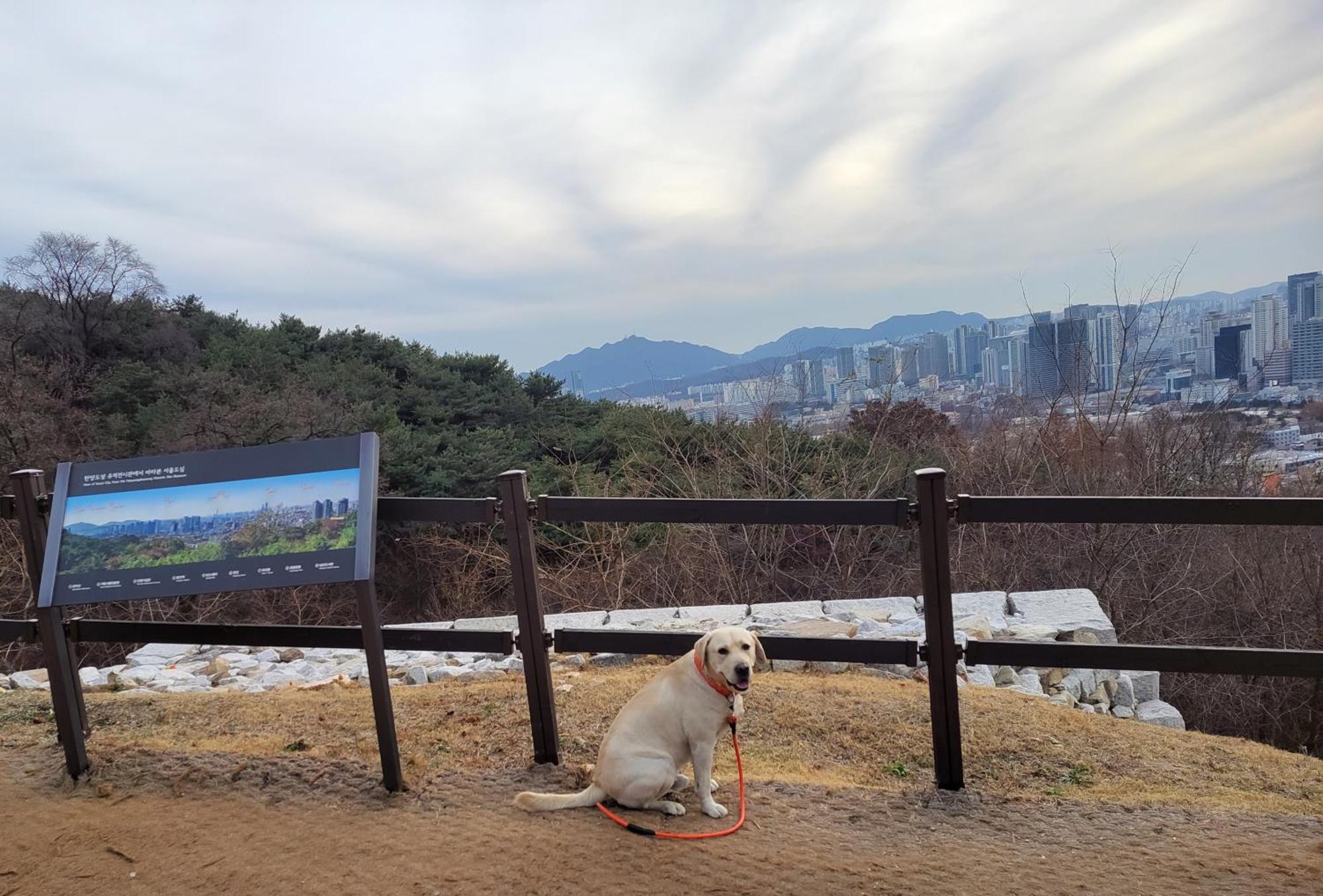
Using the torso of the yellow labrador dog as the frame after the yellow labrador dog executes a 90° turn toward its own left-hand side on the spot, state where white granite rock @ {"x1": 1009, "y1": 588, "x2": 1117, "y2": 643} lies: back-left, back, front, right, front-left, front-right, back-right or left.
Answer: front-right

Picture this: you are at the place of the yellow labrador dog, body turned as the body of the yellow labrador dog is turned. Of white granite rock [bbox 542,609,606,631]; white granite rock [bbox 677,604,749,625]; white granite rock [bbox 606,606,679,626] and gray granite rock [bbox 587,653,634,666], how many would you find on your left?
4

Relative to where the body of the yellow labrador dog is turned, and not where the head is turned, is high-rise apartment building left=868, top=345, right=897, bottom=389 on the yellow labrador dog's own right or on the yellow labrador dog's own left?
on the yellow labrador dog's own left

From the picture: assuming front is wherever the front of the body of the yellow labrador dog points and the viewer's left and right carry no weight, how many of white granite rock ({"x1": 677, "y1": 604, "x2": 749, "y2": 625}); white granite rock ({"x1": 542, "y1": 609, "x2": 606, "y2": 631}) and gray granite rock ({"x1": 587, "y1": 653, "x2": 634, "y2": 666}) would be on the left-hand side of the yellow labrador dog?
3

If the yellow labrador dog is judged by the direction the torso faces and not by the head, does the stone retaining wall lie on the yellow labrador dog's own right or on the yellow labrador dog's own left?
on the yellow labrador dog's own left

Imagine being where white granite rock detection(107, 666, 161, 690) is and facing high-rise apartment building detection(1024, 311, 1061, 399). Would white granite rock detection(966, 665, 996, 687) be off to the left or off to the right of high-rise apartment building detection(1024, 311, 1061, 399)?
right

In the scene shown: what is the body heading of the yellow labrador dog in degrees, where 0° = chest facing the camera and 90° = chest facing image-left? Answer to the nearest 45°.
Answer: approximately 270°
